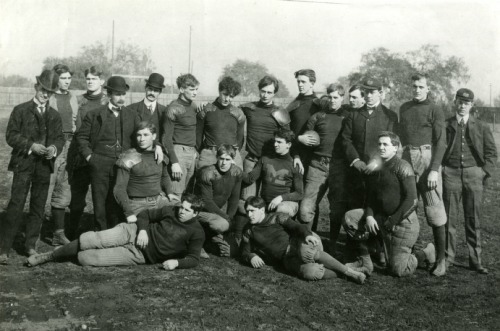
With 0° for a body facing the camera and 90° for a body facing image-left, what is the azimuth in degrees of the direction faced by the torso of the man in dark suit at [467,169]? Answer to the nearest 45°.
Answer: approximately 0°

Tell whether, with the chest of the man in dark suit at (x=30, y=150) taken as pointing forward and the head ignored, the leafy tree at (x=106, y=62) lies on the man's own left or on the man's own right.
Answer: on the man's own left

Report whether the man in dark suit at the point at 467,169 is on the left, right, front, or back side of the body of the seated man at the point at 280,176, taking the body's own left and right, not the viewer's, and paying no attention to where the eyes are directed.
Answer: left

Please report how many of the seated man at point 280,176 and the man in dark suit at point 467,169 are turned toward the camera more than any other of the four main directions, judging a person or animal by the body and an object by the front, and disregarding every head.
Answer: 2

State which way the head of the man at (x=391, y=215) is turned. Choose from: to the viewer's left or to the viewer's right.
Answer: to the viewer's left

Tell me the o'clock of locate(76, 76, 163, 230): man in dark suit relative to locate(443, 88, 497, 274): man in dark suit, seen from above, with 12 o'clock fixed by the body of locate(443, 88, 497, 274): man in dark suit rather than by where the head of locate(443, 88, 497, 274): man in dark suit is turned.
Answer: locate(76, 76, 163, 230): man in dark suit is roughly at 2 o'clock from locate(443, 88, 497, 274): man in dark suit.
